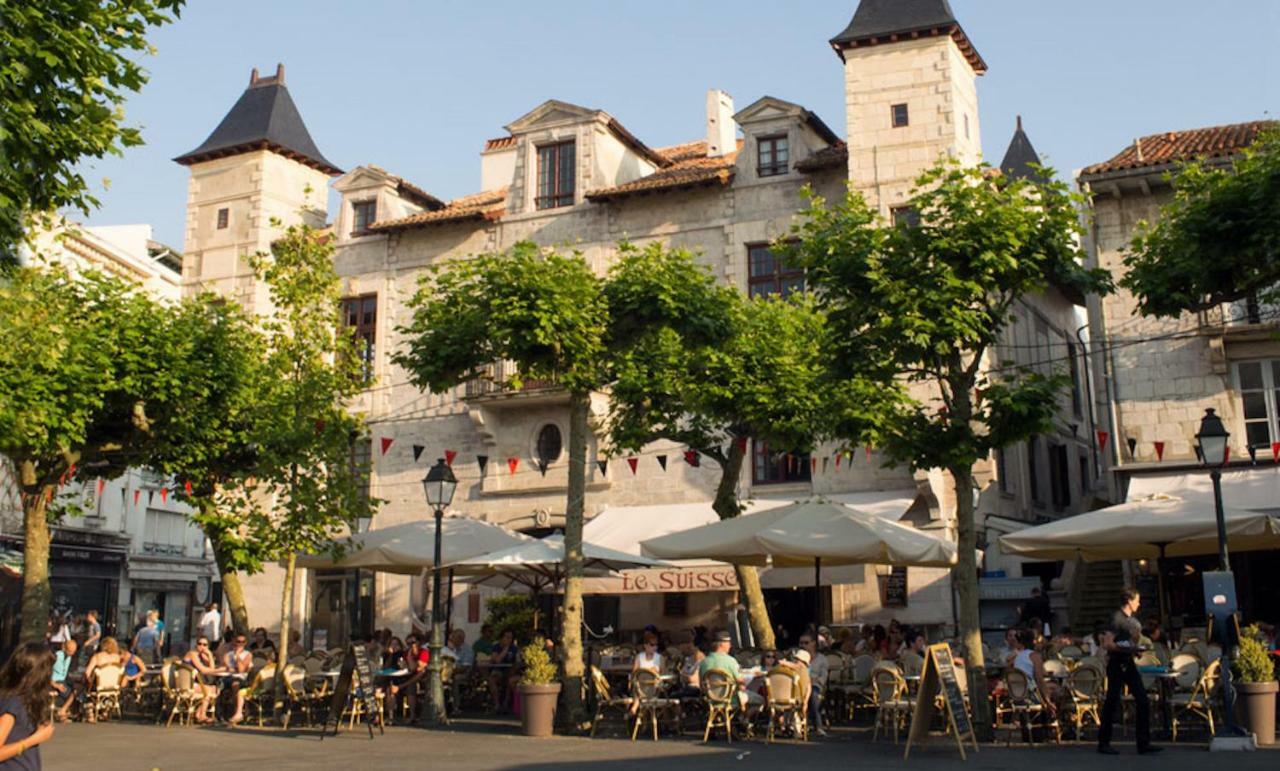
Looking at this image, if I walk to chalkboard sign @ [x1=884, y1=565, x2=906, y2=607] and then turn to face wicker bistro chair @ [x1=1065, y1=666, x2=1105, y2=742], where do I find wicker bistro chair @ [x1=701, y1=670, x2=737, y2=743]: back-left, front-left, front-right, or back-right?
front-right

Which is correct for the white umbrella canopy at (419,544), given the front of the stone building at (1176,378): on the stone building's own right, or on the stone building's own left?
on the stone building's own right

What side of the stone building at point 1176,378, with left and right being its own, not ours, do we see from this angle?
front

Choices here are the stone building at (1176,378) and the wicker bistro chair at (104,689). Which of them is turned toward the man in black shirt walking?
the stone building

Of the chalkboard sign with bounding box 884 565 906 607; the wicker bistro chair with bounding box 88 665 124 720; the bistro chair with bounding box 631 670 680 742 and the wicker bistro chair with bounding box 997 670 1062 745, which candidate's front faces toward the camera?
the chalkboard sign

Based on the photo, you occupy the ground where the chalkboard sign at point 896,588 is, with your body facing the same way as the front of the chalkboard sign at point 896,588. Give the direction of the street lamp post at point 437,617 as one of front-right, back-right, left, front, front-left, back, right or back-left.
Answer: front-right

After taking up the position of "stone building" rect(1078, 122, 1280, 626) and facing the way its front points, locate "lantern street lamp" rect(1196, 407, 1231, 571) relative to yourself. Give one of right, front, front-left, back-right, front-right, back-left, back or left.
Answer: front

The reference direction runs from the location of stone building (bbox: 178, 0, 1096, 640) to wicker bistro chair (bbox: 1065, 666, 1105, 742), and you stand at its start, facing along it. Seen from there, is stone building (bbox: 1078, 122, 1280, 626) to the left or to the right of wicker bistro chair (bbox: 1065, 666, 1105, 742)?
left

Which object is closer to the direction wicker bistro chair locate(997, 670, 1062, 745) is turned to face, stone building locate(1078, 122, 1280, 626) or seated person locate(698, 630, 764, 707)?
the stone building

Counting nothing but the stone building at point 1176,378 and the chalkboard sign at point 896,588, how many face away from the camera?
0

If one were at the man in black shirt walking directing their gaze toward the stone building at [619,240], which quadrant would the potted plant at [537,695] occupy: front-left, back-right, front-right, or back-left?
front-left

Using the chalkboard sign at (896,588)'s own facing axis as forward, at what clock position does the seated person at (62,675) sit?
The seated person is roughly at 2 o'clock from the chalkboard sign.
